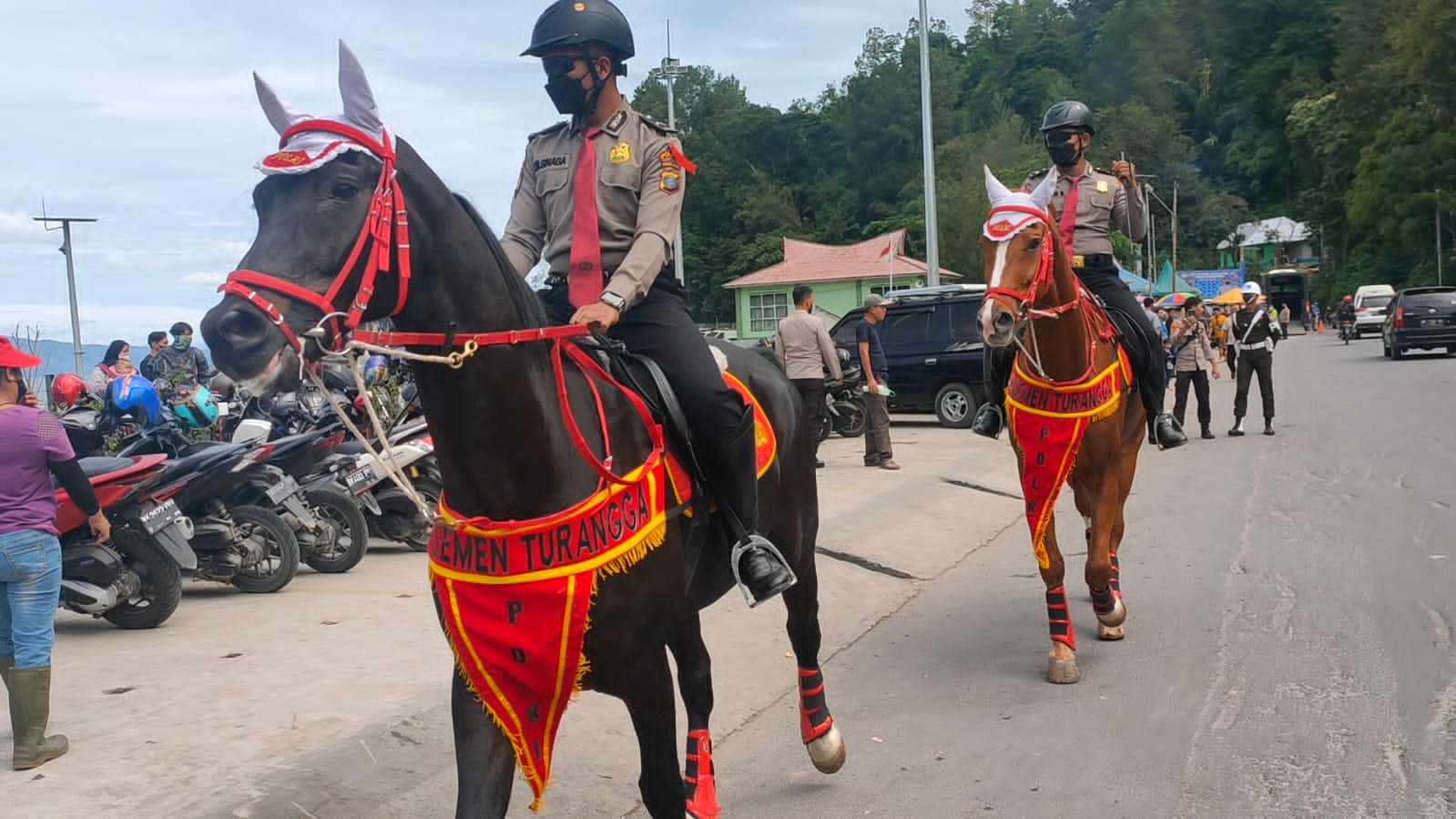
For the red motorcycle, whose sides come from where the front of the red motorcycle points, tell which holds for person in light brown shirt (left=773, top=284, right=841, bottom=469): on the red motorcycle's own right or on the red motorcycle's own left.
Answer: on the red motorcycle's own right

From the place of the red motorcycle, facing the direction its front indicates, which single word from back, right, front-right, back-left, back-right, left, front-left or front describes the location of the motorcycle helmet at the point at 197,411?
front-right

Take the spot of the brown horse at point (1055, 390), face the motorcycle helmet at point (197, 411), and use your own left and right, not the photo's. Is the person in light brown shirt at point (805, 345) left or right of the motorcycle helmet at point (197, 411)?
right

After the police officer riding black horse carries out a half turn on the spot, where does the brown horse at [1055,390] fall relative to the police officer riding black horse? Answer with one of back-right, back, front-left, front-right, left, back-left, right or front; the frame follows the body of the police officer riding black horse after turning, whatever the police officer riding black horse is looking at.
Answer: front

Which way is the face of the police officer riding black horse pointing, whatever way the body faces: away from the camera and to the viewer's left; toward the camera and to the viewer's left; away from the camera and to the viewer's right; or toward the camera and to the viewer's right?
toward the camera and to the viewer's left

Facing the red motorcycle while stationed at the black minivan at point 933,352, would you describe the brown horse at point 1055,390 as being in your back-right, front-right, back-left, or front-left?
front-left

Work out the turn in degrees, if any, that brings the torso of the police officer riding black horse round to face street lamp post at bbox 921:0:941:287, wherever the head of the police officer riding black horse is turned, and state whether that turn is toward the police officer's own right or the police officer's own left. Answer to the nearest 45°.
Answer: approximately 135° to the police officer's own right

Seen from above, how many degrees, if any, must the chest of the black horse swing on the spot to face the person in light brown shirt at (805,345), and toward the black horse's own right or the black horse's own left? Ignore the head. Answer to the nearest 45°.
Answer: approximately 135° to the black horse's own right

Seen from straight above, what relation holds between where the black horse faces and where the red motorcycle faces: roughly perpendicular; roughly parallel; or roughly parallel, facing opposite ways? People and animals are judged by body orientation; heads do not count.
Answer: roughly perpendicular

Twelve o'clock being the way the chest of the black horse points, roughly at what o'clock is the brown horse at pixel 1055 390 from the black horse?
The brown horse is roughly at 6 o'clock from the black horse.

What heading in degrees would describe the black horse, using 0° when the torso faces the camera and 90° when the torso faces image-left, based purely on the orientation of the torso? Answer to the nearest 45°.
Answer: approximately 45°

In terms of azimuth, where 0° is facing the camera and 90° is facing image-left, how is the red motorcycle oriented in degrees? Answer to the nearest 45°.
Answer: approximately 135°

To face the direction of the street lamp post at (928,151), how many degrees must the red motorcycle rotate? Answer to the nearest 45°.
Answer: approximately 90° to its right
